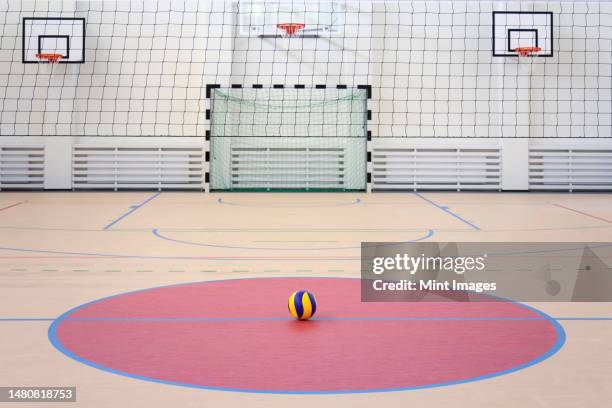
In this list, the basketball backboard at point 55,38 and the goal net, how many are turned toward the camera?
2

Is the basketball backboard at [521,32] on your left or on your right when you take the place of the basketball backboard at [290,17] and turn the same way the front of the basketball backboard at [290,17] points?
on your left

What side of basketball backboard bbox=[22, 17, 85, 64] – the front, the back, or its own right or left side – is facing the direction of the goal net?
left

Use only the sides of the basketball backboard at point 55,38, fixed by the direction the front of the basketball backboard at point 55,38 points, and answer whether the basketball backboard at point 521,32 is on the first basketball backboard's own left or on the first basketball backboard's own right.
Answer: on the first basketball backboard's own left

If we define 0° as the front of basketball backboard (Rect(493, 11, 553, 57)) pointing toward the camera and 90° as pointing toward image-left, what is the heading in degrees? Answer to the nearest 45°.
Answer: approximately 0°

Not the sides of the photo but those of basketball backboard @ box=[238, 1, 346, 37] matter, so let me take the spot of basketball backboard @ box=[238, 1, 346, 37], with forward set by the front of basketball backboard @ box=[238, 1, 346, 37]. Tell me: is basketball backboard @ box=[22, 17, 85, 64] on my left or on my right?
on my right

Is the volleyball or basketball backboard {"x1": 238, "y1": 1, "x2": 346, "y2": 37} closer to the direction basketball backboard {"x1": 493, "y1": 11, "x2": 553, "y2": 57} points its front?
the volleyball

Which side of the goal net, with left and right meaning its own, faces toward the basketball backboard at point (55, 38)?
right
